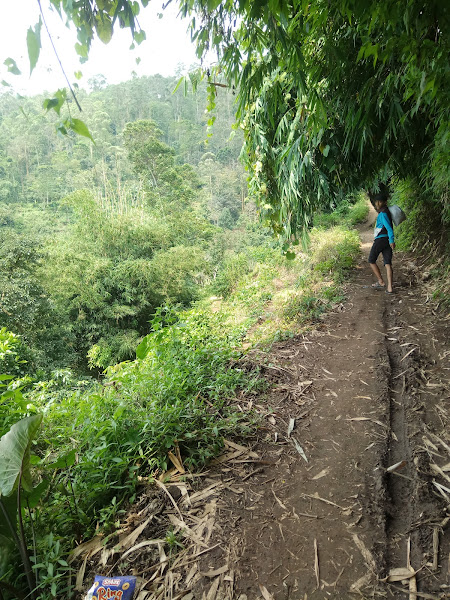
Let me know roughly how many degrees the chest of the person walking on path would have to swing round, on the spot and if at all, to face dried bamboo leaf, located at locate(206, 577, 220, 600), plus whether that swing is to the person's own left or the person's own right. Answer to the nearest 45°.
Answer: approximately 90° to the person's own left

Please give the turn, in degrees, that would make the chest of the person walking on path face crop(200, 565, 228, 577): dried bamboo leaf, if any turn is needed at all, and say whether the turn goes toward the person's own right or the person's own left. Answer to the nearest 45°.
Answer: approximately 90° to the person's own left

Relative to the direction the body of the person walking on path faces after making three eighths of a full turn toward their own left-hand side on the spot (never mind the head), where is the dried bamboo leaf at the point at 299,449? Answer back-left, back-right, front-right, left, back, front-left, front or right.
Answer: front-right

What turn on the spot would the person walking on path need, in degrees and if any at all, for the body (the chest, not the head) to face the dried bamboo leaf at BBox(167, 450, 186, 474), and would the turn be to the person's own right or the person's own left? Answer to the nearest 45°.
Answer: approximately 90° to the person's own left

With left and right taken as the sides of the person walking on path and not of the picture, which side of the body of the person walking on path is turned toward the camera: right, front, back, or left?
left

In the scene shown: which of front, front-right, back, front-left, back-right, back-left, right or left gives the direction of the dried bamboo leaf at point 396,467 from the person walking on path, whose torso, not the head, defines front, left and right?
left

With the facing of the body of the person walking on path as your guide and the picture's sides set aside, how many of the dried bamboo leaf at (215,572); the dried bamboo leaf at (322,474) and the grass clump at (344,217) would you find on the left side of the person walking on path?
2

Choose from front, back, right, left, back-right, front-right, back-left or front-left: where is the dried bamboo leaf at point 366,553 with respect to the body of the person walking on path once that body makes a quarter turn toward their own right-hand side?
back

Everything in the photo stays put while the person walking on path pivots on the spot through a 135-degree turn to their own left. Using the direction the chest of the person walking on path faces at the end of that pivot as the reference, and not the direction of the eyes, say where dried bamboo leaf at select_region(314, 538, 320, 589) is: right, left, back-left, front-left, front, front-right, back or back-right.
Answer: front-right
